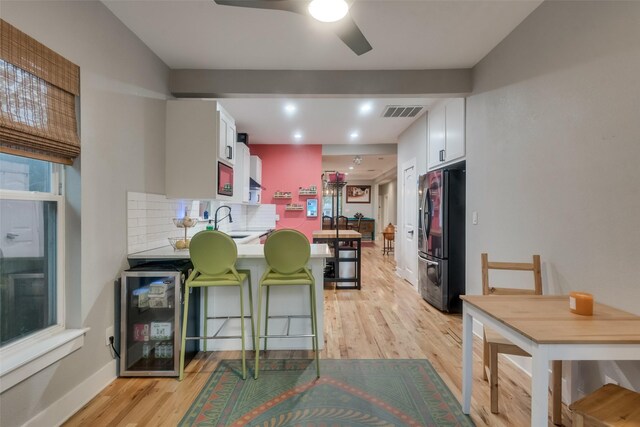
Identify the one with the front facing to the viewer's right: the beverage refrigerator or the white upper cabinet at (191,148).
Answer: the white upper cabinet

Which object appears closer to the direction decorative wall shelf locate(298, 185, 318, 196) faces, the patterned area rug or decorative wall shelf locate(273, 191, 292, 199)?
the patterned area rug

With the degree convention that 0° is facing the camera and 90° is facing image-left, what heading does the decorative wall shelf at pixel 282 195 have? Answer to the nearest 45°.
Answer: approximately 0°

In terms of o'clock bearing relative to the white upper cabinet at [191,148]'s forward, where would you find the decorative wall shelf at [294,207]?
The decorative wall shelf is roughly at 10 o'clock from the white upper cabinet.

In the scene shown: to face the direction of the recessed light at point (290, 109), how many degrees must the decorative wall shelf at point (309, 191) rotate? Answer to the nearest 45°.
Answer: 0° — it already faces it

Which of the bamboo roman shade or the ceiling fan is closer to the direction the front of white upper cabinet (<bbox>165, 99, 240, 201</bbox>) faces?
the ceiling fan

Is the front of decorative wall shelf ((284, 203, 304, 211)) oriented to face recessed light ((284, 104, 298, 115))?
yes

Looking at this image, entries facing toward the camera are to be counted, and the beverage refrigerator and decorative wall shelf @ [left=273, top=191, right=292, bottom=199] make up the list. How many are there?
2

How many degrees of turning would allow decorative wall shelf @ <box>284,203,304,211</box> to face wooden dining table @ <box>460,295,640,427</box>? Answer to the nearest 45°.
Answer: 0° — it already faces it
